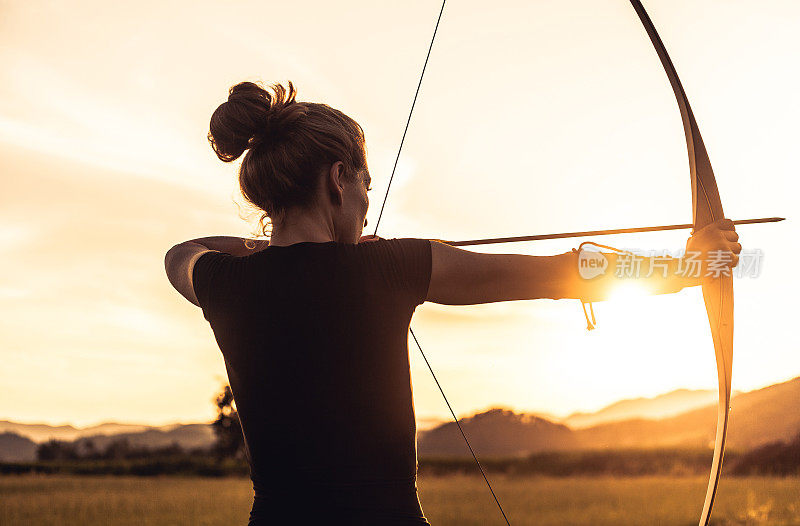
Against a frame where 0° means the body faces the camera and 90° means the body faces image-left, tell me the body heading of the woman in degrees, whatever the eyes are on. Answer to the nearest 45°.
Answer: approximately 180°

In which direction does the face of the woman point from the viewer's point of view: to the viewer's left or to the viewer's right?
to the viewer's right
